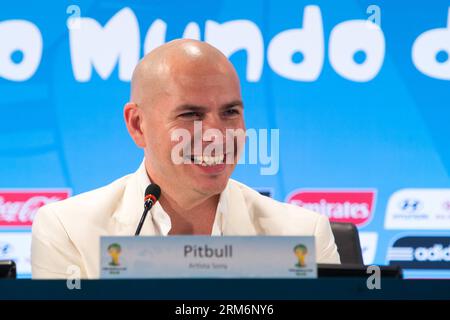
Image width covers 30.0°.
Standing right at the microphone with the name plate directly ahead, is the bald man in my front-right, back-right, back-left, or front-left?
back-left

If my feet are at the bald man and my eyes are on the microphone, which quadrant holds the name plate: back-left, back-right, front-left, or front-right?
front-left

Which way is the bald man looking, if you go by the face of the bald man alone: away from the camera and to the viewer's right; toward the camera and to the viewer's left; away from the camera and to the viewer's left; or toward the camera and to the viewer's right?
toward the camera and to the viewer's right

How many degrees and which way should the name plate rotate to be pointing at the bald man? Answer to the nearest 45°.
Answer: approximately 180°

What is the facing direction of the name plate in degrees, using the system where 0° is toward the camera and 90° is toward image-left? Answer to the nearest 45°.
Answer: approximately 0°
